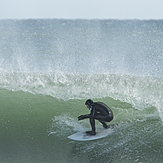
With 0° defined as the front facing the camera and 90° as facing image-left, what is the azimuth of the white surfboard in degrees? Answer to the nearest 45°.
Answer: approximately 90°

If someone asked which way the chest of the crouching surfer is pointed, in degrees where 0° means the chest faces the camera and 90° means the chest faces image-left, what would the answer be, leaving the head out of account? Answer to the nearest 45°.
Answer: approximately 90°
